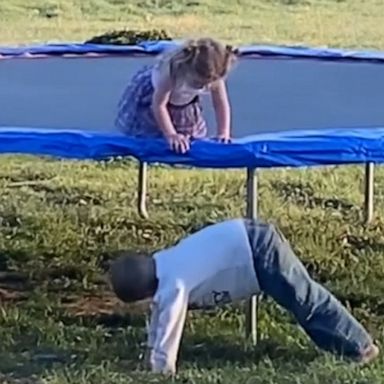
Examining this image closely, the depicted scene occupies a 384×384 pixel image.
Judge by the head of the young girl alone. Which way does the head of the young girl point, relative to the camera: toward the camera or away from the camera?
toward the camera

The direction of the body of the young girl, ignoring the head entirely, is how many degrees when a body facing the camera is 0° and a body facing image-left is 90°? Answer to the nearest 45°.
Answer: approximately 315°
